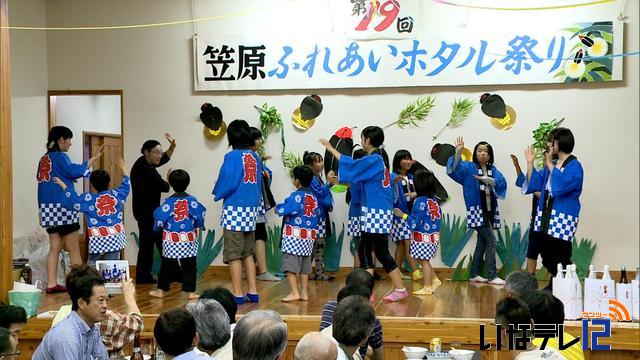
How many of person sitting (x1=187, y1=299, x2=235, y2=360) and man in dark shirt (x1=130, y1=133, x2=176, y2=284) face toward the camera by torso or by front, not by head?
0

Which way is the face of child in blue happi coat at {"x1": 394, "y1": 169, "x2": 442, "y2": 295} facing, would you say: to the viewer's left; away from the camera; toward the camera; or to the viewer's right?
away from the camera

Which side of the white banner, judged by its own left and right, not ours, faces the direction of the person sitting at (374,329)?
front

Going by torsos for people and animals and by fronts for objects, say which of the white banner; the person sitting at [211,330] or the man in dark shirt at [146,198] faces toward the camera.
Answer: the white banner

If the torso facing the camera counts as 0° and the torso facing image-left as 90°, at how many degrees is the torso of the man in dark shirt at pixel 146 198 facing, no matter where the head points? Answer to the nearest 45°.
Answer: approximately 270°

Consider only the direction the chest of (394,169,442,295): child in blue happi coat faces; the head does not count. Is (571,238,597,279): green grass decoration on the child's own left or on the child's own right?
on the child's own right

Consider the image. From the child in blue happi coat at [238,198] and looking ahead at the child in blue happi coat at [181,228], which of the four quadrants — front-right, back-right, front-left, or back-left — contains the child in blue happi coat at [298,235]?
back-right

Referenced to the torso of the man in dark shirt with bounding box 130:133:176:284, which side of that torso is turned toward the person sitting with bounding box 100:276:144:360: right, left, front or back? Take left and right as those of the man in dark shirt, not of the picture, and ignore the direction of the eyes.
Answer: right

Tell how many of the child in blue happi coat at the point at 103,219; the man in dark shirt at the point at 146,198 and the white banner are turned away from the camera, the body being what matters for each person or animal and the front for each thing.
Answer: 1

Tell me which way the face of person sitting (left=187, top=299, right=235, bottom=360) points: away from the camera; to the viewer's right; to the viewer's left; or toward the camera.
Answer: away from the camera

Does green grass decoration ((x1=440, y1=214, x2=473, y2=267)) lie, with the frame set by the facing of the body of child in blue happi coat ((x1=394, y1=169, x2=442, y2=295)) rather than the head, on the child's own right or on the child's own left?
on the child's own right

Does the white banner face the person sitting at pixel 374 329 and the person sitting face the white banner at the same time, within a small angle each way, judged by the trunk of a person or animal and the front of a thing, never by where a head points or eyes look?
yes

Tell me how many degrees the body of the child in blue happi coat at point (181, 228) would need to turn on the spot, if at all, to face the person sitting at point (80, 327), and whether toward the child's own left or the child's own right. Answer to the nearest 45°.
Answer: approximately 180°

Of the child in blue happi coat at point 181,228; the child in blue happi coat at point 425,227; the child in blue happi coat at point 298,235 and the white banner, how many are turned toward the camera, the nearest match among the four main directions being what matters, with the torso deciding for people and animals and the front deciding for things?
1

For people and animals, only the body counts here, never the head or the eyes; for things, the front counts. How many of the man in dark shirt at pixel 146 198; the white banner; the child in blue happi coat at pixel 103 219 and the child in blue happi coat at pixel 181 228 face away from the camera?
2

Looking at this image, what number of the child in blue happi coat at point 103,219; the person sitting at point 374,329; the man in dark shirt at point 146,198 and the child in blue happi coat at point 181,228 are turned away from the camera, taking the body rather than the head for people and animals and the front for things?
3

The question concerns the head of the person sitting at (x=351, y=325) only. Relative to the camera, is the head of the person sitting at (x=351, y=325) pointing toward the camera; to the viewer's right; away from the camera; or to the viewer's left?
away from the camera
